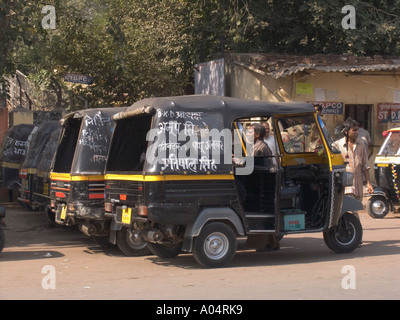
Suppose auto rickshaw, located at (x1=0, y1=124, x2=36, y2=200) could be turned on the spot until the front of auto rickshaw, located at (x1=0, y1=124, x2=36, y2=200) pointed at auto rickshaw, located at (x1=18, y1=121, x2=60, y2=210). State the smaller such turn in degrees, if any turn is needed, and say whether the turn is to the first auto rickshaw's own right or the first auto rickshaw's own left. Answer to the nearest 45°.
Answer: approximately 135° to the first auto rickshaw's own right

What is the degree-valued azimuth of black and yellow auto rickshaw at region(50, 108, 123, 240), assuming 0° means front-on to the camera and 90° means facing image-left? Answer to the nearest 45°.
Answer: approximately 225°

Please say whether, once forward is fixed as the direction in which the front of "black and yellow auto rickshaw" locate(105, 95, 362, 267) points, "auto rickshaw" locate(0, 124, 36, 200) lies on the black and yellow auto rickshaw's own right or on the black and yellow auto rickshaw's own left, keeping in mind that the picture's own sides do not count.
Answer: on the black and yellow auto rickshaw's own left

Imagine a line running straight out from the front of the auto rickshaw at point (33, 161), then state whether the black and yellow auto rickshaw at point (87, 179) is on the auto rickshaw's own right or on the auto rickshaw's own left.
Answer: on the auto rickshaw's own right

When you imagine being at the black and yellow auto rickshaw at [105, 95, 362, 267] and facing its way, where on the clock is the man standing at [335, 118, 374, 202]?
The man standing is roughly at 12 o'clock from the black and yellow auto rickshaw.

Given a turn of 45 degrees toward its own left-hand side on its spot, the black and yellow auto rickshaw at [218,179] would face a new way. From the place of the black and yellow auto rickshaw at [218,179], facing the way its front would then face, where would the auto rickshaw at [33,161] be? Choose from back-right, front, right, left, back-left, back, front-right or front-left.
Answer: front-left

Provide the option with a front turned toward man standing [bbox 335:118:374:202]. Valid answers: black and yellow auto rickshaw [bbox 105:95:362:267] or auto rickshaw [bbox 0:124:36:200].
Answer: the black and yellow auto rickshaw

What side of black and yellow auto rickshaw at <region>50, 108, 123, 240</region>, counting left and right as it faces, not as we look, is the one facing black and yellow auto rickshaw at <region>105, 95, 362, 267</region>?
right

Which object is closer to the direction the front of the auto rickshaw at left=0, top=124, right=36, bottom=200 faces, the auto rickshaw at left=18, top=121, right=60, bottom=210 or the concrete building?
the concrete building

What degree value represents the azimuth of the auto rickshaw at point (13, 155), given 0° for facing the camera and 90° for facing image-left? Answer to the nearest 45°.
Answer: approximately 225°

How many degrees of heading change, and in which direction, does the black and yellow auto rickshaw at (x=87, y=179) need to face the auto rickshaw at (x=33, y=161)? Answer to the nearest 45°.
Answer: approximately 45° to its left

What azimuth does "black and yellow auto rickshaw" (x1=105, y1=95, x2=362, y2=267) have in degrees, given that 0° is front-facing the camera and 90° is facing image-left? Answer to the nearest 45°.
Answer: approximately 225°

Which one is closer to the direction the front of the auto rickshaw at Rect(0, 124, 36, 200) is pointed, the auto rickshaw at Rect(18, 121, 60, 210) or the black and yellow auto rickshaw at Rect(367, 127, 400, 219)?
the black and yellow auto rickshaw

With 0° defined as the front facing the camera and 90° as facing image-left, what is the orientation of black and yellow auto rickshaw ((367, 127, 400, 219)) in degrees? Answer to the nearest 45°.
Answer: approximately 45°

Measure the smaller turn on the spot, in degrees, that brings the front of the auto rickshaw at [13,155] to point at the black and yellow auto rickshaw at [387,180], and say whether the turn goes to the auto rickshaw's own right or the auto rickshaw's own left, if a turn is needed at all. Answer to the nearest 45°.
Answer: approximately 90° to the auto rickshaw's own right
